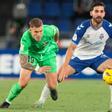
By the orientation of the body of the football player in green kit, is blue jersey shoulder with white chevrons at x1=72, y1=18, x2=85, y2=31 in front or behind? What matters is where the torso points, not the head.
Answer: behind

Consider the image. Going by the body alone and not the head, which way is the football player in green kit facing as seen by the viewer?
toward the camera

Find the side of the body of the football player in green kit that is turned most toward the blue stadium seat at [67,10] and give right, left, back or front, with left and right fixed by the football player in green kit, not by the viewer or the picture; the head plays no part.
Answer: back

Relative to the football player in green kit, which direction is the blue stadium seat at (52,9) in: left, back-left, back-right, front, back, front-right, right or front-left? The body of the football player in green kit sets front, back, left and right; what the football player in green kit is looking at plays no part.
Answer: back

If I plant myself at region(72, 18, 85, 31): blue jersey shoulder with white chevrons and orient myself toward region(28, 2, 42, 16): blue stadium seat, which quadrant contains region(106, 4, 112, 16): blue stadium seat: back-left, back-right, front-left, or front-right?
back-right

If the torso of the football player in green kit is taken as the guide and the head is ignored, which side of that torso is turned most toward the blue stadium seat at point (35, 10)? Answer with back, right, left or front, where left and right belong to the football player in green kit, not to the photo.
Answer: back
